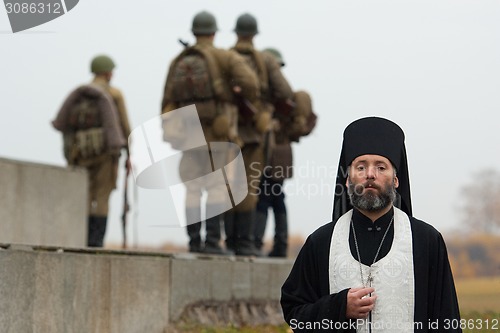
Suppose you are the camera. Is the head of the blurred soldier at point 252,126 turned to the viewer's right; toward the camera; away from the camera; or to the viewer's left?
away from the camera

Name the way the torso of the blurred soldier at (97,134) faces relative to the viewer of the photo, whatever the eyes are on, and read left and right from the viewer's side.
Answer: facing away from the viewer and to the right of the viewer

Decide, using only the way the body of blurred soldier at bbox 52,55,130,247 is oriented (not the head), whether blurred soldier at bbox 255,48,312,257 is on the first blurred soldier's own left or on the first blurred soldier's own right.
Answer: on the first blurred soldier's own right

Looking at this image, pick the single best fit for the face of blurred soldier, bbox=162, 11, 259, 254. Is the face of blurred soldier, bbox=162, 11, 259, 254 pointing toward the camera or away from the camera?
away from the camera

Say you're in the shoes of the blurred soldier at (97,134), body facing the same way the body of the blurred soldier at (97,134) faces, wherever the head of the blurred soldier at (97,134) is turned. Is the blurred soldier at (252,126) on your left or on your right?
on your right
